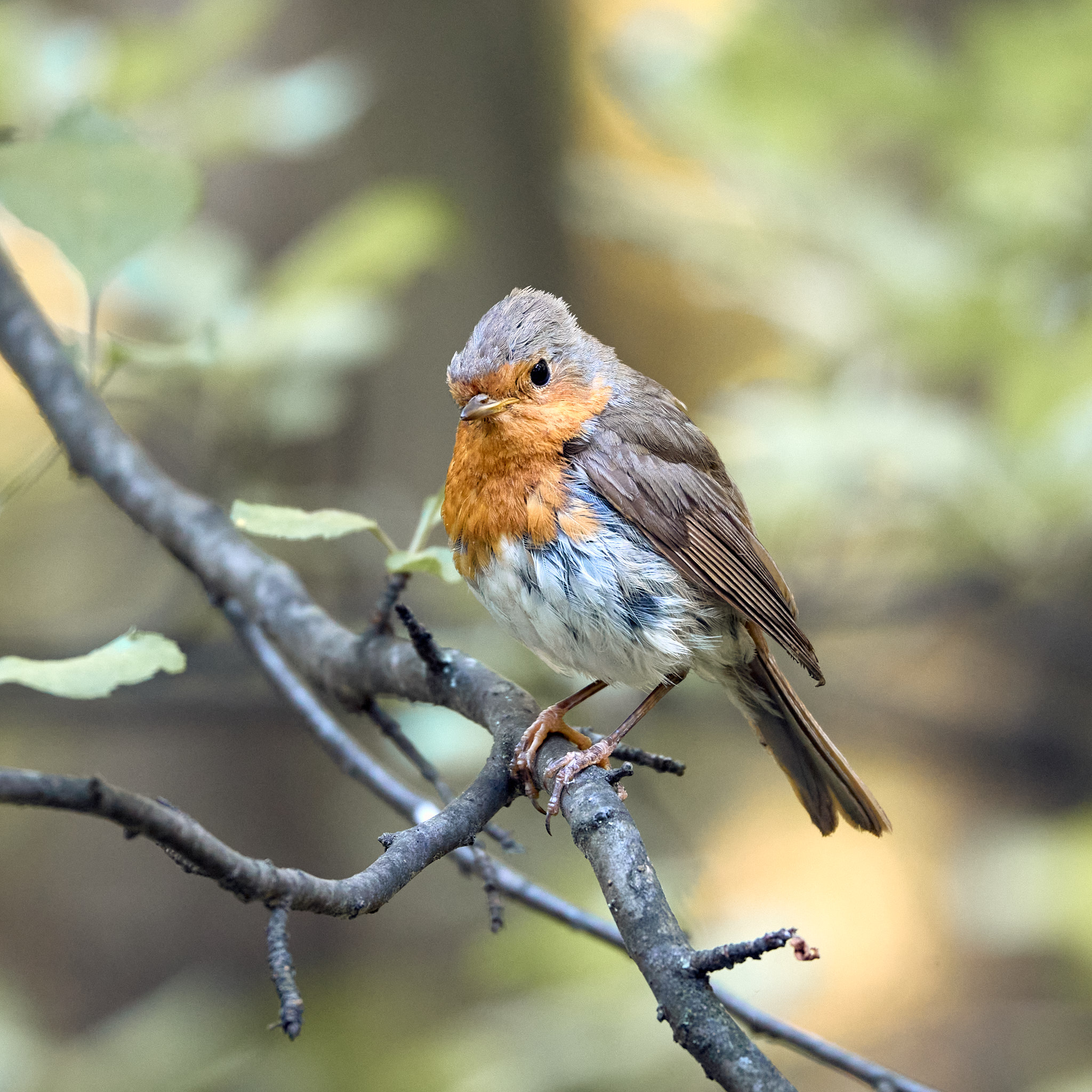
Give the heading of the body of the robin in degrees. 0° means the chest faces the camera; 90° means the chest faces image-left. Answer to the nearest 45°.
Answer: approximately 45°

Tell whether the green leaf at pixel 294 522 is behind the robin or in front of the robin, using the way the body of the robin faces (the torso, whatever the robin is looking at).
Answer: in front

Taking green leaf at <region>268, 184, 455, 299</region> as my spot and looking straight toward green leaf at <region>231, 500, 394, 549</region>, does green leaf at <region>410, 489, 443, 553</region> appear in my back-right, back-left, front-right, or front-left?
front-left

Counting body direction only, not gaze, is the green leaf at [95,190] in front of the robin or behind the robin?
in front
